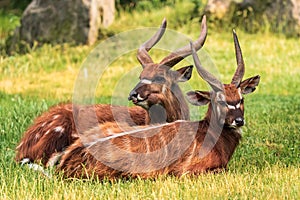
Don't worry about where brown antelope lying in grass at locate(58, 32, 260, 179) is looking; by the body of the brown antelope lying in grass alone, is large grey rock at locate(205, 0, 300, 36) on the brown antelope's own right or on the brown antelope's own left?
on the brown antelope's own left

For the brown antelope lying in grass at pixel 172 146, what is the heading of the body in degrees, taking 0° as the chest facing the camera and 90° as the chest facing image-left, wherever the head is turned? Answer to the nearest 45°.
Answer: approximately 270°

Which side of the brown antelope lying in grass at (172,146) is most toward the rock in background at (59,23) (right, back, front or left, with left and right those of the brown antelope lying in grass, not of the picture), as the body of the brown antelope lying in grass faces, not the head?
left
